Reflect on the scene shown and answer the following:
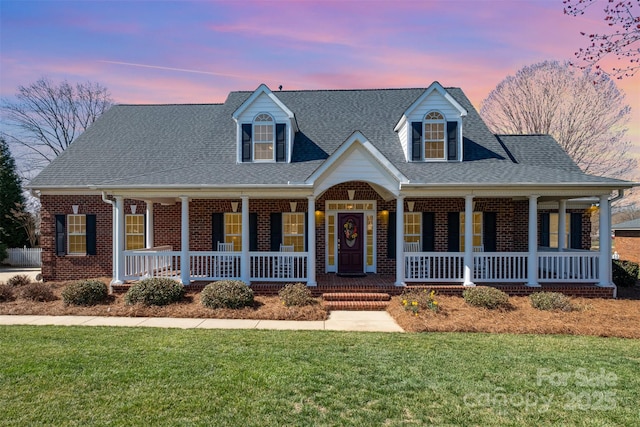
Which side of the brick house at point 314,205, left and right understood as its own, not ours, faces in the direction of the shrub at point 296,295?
front

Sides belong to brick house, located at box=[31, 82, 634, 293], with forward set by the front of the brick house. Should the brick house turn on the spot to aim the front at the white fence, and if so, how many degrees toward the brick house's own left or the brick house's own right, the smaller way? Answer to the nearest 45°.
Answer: approximately 135° to the brick house's own right

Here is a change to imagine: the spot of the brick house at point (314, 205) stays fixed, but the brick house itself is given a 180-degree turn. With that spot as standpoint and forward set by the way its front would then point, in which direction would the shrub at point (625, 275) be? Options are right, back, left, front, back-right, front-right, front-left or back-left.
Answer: right

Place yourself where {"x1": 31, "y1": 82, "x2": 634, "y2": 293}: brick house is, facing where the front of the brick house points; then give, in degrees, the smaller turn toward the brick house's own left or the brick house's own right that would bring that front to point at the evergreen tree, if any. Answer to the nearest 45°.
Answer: approximately 135° to the brick house's own right

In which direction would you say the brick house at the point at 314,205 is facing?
toward the camera

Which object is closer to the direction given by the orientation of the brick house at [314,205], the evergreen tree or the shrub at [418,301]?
the shrub
